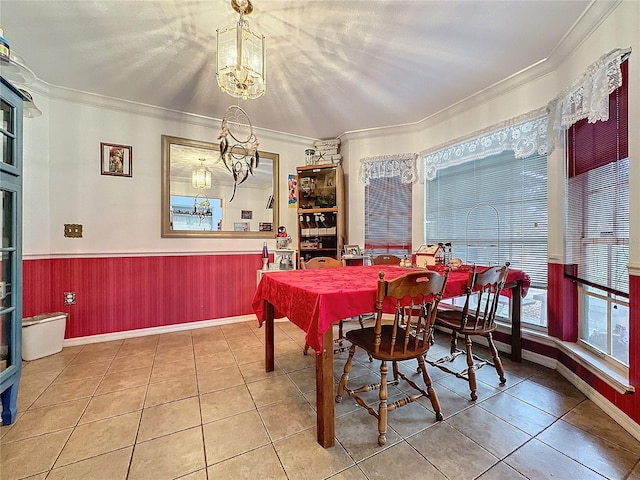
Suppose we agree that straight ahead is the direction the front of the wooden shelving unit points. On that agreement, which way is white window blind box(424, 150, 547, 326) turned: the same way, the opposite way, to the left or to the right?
to the right

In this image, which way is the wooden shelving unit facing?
toward the camera

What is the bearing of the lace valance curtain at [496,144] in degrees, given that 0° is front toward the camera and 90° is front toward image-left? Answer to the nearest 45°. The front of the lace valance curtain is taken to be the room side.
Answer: approximately 45°

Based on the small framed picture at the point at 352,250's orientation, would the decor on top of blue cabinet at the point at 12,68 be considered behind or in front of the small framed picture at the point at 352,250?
in front

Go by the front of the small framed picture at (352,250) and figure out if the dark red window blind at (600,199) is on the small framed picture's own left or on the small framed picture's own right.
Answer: on the small framed picture's own left

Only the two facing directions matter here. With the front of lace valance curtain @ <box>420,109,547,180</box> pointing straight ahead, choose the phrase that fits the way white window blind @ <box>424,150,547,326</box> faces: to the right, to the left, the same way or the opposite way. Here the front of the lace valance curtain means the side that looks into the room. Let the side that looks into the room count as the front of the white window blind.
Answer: the same way

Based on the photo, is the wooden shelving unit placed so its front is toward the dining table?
yes

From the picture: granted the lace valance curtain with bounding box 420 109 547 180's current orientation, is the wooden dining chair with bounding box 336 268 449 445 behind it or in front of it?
in front

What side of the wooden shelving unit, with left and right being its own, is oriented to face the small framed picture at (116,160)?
right

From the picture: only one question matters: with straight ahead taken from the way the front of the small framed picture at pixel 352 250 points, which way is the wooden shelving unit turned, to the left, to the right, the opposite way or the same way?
the same way

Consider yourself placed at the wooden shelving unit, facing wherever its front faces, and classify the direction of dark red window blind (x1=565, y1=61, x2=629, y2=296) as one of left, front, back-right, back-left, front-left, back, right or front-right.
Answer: front-left

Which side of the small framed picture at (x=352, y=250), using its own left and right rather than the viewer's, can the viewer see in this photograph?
front

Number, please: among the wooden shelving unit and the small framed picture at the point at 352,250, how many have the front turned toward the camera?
2

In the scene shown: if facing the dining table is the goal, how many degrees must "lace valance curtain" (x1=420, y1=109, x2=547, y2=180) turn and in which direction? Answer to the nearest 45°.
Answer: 0° — it already faces it
